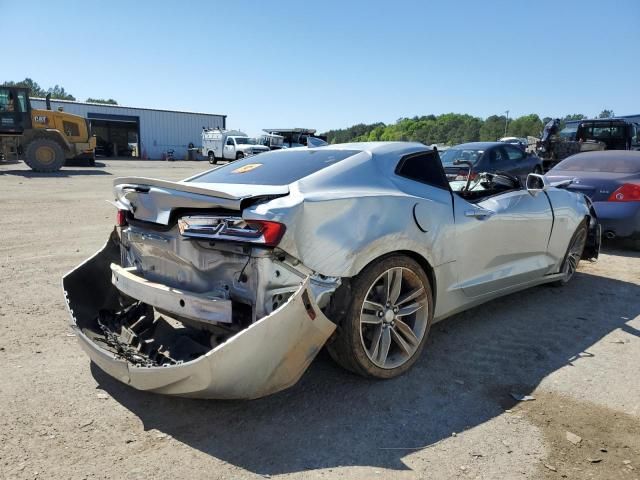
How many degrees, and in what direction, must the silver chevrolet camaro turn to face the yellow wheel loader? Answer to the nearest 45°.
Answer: approximately 90° to its left

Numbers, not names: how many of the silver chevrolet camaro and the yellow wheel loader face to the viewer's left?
1

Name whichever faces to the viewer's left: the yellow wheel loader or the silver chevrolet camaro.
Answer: the yellow wheel loader

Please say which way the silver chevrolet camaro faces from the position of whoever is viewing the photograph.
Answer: facing away from the viewer and to the right of the viewer

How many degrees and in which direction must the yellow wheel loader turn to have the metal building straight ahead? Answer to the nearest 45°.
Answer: approximately 90° to its right

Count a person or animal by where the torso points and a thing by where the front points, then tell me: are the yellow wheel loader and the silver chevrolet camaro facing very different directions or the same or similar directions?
very different directions

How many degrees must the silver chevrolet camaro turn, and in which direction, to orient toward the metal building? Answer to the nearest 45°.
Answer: approximately 45° to its left

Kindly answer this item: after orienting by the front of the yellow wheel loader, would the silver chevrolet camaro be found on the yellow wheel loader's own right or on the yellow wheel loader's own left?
on the yellow wheel loader's own left

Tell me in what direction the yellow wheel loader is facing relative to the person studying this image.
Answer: facing to the left of the viewer
